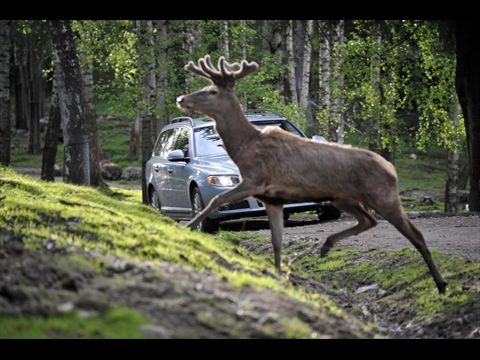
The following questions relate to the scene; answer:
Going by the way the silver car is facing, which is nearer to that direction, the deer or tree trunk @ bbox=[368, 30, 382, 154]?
the deer

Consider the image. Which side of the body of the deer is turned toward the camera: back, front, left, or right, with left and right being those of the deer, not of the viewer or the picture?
left

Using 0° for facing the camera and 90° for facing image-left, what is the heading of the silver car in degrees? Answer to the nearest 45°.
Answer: approximately 315°

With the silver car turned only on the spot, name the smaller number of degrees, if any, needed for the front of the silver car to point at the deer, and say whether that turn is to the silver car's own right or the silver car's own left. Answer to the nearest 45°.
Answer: approximately 45° to the silver car's own right

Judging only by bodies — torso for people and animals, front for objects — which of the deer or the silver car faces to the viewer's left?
the deer

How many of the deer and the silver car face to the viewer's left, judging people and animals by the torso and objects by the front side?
1

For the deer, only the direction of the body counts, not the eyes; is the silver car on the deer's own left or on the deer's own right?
on the deer's own right

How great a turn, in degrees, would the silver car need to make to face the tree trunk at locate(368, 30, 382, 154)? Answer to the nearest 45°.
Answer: approximately 90° to its left
